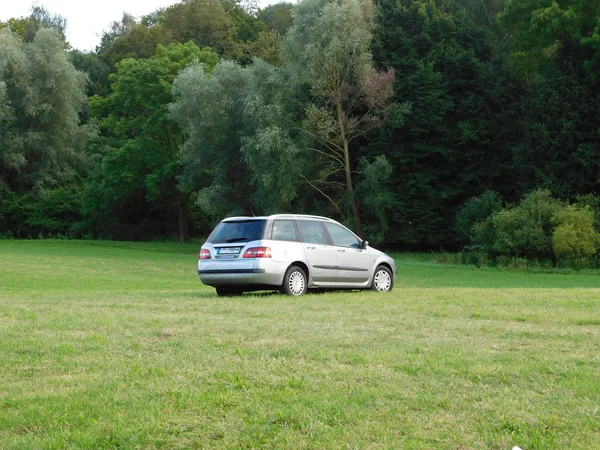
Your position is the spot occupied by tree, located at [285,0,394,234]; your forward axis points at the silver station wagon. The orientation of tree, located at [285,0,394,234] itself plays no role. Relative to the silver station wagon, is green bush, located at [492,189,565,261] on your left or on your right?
left

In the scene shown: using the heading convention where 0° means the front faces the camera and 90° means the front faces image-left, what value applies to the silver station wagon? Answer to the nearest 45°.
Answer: approximately 225°

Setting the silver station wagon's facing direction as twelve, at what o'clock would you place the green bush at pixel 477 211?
The green bush is roughly at 11 o'clock from the silver station wagon.

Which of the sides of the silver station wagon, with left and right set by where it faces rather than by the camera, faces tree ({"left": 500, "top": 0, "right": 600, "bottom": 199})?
front

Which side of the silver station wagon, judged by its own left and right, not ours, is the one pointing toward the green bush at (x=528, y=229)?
front

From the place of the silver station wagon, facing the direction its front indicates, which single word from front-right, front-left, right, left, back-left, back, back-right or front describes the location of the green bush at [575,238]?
front

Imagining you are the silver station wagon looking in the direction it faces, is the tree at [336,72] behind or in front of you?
in front
